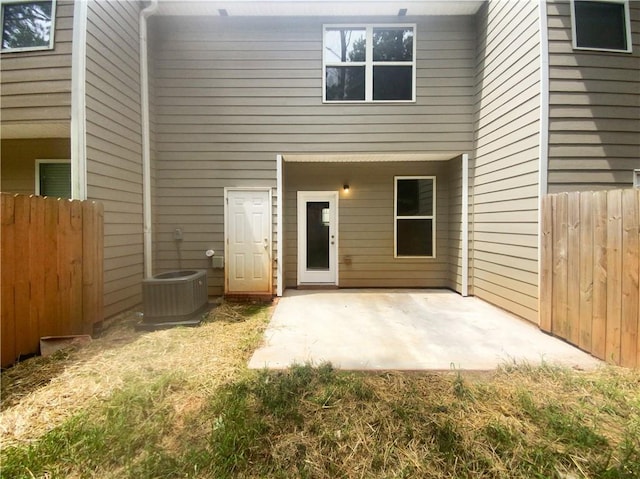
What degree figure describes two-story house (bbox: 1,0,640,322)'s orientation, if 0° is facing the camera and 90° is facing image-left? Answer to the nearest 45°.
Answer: approximately 180°

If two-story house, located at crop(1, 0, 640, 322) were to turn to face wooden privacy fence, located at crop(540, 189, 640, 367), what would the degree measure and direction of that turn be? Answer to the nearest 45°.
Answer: approximately 45° to its left
